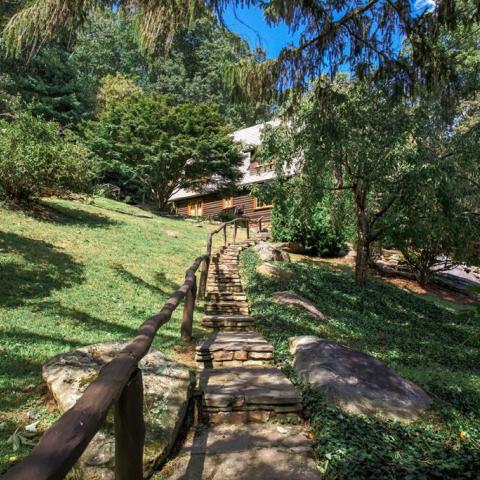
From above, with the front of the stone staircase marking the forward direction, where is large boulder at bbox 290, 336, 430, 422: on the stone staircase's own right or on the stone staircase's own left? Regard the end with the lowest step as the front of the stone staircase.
on the stone staircase's own left

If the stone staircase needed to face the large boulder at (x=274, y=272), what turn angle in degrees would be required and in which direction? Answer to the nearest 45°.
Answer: approximately 180°

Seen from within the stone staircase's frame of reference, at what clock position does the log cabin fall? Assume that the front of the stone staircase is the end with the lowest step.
The log cabin is roughly at 6 o'clock from the stone staircase.

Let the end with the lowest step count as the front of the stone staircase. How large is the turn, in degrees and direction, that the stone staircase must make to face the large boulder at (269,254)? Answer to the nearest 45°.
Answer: approximately 180°

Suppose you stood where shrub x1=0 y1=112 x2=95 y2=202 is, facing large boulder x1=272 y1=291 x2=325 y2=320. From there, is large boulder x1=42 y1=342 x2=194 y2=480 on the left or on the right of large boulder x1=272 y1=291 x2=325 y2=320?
right

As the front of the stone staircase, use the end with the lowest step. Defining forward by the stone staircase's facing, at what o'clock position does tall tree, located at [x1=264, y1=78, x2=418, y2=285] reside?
The tall tree is roughly at 7 o'clock from the stone staircase.

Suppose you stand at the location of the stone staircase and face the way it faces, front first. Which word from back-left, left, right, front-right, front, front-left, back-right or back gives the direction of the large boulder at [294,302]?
back

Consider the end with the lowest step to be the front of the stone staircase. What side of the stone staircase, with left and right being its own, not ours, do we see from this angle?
front

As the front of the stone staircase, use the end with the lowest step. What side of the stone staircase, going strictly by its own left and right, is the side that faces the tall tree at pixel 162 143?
back

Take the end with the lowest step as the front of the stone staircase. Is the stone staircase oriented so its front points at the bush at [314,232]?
no

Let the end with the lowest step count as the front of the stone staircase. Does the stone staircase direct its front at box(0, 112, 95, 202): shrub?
no
